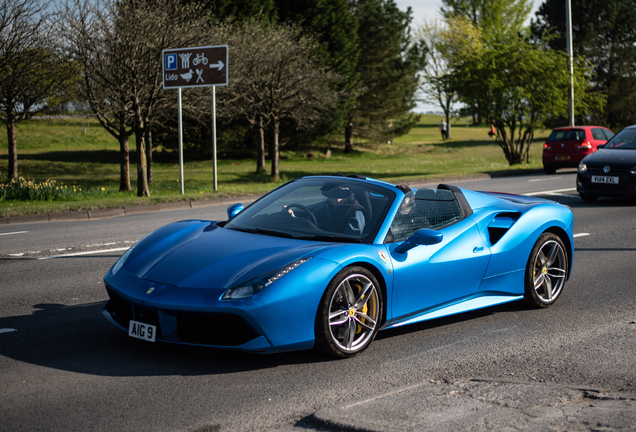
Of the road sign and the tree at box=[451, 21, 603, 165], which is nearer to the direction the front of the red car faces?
the tree

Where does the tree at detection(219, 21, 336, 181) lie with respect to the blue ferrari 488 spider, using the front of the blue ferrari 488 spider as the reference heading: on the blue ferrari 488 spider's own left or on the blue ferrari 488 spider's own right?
on the blue ferrari 488 spider's own right

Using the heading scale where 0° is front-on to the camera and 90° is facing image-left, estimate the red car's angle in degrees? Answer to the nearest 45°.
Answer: approximately 225°

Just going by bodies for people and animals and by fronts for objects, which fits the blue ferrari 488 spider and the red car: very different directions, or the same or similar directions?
very different directions

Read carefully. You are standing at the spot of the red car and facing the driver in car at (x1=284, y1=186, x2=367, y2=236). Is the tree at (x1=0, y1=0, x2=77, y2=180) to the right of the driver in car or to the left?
right

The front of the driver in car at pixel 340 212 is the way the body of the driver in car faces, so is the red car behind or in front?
behind

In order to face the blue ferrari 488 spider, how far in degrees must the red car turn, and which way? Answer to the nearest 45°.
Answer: approximately 135° to its right

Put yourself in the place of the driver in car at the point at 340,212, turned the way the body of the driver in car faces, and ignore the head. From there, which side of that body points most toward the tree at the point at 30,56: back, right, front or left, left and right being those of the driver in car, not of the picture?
right

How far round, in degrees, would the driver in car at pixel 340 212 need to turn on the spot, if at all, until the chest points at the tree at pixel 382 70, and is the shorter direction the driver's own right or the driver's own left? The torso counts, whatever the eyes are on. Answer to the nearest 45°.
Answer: approximately 135° to the driver's own right

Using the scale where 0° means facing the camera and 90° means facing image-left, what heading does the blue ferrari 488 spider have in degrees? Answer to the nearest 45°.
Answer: approximately 45°
